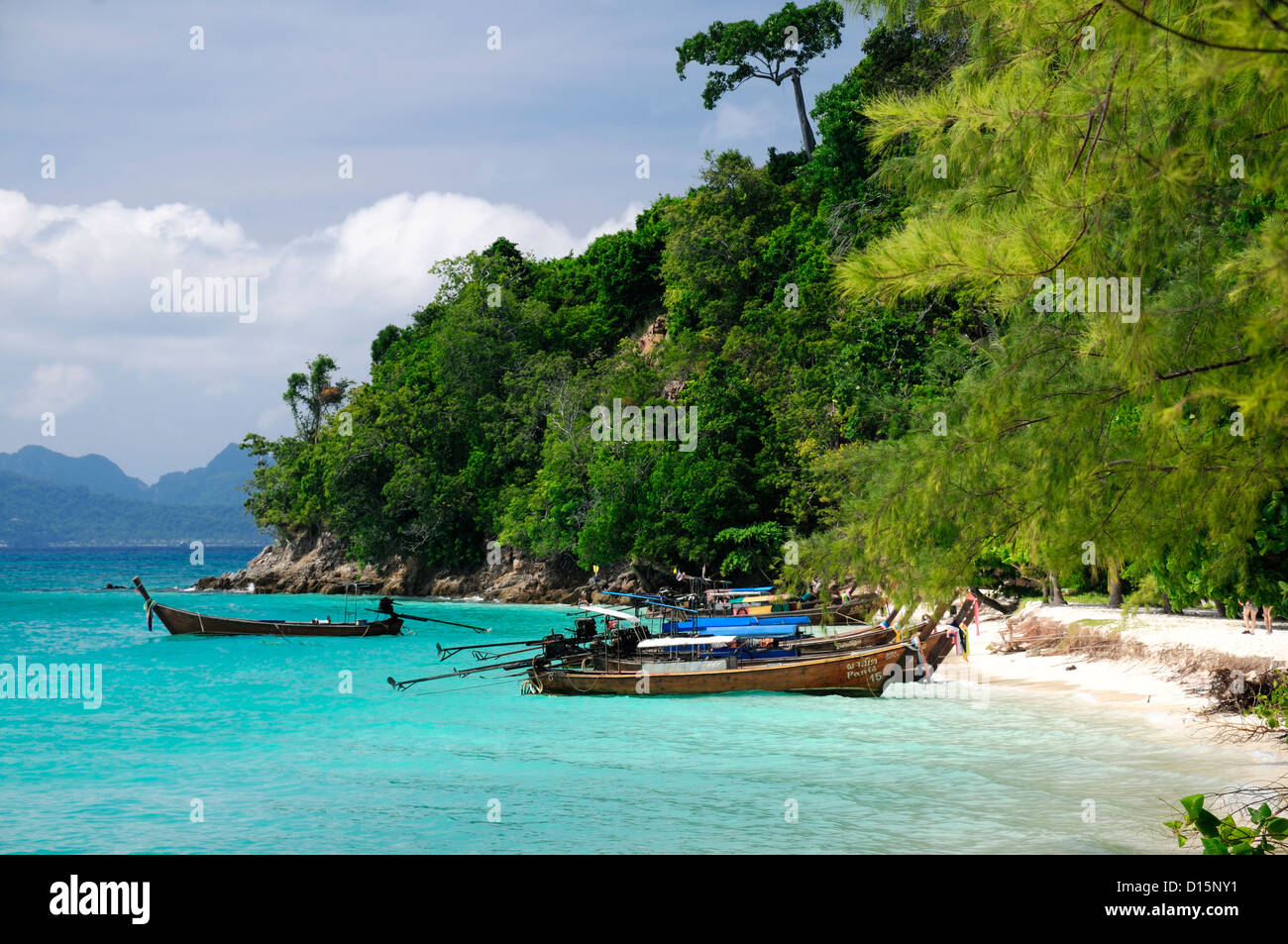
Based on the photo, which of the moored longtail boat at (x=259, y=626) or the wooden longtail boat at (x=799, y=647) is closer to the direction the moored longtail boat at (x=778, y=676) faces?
the wooden longtail boat

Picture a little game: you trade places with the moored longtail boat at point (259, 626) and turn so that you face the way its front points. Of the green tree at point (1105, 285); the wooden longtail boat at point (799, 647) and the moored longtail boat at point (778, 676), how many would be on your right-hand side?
0

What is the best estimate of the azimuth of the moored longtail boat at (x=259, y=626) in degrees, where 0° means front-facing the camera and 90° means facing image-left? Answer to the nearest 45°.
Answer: approximately 90°

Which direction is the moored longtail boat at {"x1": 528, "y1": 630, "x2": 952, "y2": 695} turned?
to the viewer's right

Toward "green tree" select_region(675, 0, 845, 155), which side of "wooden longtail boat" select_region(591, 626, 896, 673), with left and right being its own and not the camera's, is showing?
left

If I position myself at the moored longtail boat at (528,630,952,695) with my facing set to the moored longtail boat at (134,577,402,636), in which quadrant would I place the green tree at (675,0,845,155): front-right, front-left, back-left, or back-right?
front-right

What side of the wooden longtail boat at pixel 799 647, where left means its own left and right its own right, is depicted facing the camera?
right

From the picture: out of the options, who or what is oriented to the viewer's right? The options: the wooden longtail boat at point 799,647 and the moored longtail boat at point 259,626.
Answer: the wooden longtail boat

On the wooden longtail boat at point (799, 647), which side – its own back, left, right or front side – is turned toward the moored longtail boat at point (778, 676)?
right

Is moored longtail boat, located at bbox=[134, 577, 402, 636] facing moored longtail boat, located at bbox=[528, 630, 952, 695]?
no

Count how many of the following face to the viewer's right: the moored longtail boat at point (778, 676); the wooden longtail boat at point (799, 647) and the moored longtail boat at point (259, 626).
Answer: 2

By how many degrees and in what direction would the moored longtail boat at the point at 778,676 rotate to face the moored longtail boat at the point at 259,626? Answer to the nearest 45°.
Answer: approximately 135° to its left

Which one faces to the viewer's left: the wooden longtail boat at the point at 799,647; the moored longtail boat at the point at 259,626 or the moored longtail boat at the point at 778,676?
the moored longtail boat at the point at 259,626
